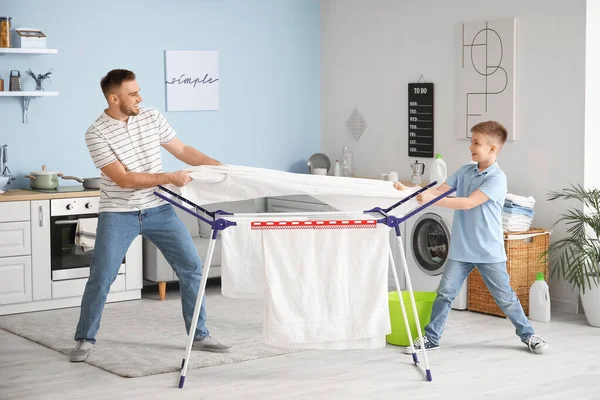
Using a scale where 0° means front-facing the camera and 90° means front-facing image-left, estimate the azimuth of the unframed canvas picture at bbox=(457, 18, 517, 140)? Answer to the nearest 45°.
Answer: approximately 45°

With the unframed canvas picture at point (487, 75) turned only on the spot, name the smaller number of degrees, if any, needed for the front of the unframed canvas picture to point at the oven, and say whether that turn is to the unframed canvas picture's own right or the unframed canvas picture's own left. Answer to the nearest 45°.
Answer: approximately 45° to the unframed canvas picture's own right

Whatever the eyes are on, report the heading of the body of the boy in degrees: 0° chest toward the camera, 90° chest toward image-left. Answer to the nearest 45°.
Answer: approximately 45°

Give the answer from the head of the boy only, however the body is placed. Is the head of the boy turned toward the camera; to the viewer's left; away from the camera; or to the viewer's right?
to the viewer's left

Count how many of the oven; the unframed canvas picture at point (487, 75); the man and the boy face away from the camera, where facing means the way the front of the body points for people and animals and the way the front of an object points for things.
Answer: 0

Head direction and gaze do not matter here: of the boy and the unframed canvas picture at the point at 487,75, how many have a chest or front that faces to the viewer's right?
0

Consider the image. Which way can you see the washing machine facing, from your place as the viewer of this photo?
facing the viewer and to the left of the viewer

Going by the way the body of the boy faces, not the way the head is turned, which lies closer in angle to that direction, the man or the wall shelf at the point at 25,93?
the man

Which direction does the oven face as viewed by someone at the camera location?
facing the viewer and to the right of the viewer

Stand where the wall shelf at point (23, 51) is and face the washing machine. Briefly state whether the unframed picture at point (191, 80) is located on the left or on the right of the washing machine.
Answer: left

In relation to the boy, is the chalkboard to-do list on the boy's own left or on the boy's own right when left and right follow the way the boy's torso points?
on the boy's own right

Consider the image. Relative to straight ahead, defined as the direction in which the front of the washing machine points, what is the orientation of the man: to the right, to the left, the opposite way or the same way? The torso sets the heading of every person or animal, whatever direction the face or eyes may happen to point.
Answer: to the left

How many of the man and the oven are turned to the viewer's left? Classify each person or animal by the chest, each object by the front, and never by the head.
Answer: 0

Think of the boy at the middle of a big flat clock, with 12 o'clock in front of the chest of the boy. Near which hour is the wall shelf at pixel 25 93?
The wall shelf is roughly at 2 o'clock from the boy.

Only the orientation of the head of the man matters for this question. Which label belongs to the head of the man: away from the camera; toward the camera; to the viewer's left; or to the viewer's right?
to the viewer's right
